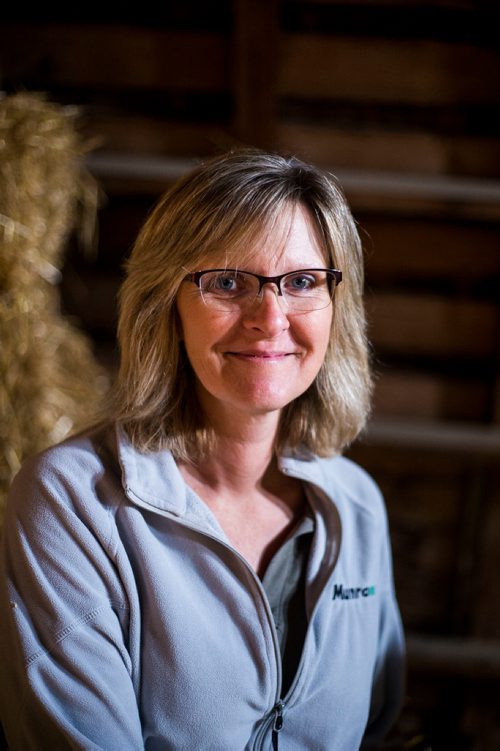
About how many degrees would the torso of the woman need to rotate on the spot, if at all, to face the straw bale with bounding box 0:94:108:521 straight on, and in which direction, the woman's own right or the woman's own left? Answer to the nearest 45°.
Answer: approximately 180°

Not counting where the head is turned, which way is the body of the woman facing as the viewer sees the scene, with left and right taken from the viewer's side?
facing the viewer and to the right of the viewer

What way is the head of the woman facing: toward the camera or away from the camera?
toward the camera
